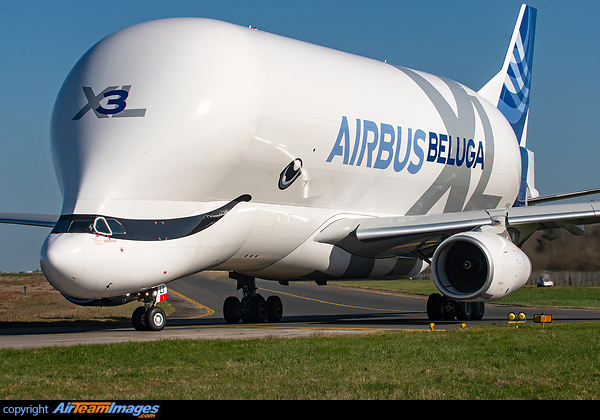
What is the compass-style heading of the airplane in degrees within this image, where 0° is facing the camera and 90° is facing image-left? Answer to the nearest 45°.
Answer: approximately 45°
